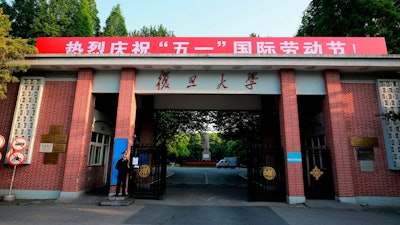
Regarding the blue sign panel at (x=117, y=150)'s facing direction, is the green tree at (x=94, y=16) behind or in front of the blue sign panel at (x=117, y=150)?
behind

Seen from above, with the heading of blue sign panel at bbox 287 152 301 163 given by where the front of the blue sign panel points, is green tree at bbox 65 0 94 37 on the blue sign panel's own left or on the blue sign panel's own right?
on the blue sign panel's own right

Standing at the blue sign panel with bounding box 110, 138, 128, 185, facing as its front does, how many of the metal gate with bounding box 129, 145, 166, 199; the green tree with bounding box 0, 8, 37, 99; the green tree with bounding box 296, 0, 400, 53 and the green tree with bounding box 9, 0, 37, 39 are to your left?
2

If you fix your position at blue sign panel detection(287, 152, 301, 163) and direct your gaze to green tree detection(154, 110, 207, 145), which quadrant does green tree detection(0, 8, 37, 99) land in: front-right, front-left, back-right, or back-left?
front-left

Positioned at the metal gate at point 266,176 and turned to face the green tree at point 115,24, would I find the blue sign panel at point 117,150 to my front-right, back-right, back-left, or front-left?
front-left

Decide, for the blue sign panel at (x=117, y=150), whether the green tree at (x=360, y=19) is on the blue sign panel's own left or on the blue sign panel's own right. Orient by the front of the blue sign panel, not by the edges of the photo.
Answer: on the blue sign panel's own left

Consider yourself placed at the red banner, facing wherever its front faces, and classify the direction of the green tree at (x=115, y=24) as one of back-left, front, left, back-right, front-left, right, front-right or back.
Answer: back-right

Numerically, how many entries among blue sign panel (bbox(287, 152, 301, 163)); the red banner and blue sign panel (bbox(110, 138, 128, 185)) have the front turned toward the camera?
3

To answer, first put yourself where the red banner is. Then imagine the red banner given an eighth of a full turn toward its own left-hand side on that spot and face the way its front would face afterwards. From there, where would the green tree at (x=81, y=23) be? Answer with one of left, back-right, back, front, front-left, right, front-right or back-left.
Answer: back

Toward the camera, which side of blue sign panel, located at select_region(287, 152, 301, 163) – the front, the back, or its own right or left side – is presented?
front

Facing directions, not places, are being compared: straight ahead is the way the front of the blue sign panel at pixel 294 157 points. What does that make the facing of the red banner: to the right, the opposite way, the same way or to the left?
the same way

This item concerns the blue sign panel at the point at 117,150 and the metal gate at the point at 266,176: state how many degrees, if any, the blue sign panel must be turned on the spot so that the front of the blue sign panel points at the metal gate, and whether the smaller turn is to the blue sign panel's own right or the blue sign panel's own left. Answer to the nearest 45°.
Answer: approximately 90° to the blue sign panel's own left

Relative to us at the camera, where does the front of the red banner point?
facing the viewer

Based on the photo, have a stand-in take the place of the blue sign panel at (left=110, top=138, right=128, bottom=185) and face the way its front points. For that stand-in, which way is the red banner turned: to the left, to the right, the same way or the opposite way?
the same way

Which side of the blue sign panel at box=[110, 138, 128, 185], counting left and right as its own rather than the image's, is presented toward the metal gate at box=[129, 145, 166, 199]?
left

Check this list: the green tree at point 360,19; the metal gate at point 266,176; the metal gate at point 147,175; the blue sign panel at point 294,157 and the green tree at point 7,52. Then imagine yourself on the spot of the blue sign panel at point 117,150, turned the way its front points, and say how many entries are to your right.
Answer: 1
